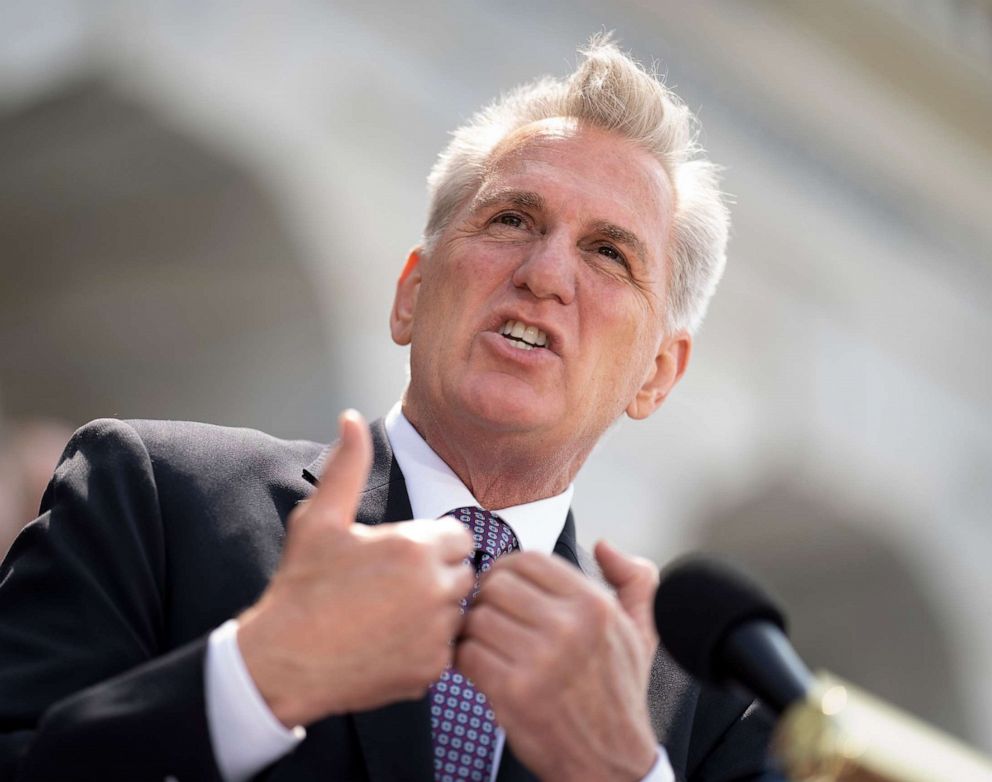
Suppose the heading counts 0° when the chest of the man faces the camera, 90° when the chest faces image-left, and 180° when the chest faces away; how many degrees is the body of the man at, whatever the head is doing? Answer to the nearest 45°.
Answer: approximately 315°

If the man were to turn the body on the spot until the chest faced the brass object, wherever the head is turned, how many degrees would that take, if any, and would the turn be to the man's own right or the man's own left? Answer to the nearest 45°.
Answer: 0° — they already face it
